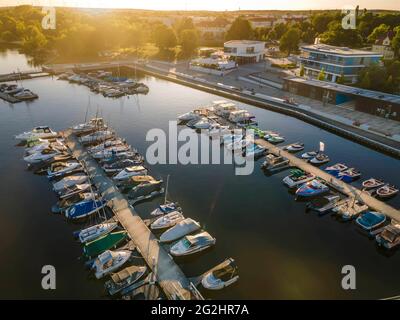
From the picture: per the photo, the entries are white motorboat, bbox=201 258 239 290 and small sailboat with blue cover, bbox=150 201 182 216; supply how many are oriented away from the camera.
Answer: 0

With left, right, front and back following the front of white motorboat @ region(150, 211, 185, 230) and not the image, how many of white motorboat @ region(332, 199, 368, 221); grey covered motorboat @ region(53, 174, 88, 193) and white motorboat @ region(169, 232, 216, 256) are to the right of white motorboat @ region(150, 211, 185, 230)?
1

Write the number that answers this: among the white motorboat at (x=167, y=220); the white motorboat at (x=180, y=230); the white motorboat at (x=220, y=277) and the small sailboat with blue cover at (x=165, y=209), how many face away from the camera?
0
